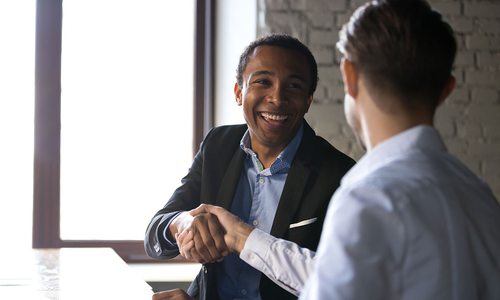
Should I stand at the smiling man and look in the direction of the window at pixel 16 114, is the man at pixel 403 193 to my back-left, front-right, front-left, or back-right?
back-left

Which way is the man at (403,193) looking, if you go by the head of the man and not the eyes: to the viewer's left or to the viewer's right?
to the viewer's left

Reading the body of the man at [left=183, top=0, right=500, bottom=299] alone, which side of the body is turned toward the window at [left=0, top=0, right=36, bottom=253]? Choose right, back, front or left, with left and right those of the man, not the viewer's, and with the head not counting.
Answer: front

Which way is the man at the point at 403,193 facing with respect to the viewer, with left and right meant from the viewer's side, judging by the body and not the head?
facing away from the viewer and to the left of the viewer

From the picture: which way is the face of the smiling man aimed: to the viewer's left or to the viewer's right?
to the viewer's right

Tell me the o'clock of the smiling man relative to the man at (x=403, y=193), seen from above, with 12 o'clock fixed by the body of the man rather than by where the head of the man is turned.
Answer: The smiling man is roughly at 1 o'clock from the man.
